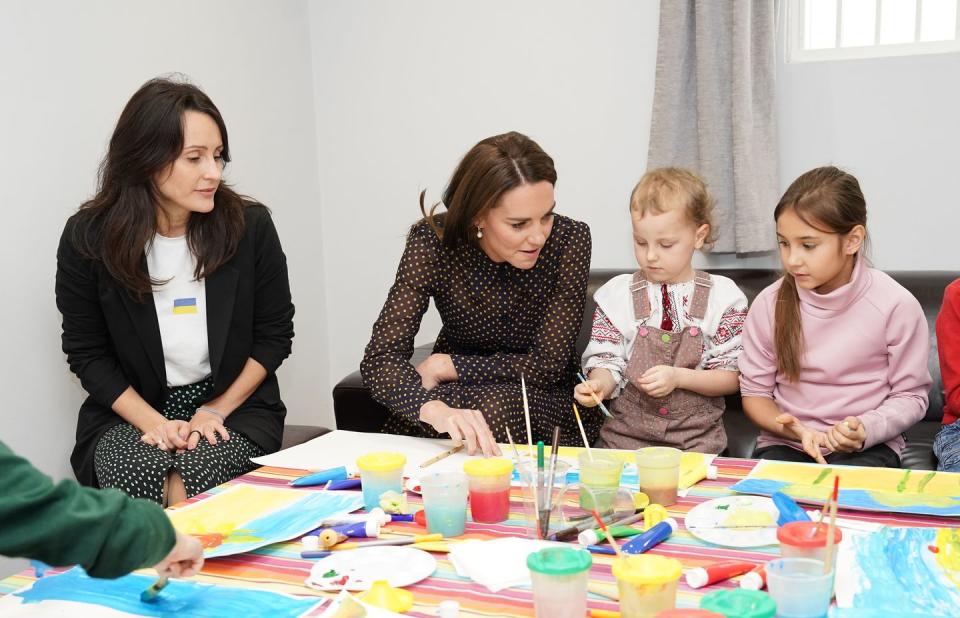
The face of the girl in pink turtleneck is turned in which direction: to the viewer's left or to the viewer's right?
to the viewer's left

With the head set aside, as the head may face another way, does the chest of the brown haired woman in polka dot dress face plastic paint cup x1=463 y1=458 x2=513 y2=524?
yes

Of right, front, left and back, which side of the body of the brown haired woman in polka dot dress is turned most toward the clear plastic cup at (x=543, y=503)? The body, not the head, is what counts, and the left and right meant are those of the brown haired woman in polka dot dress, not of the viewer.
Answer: front

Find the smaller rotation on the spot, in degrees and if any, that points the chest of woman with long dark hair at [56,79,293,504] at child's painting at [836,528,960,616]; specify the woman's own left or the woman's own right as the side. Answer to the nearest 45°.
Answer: approximately 45° to the woman's own left

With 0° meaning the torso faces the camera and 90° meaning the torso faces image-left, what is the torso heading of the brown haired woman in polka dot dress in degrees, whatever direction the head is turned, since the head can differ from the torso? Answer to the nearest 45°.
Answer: approximately 0°

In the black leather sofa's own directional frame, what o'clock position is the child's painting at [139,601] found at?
The child's painting is roughly at 1 o'clock from the black leather sofa.

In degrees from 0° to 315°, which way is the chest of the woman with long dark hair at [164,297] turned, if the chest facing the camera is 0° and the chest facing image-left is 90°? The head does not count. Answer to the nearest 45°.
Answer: approximately 0°

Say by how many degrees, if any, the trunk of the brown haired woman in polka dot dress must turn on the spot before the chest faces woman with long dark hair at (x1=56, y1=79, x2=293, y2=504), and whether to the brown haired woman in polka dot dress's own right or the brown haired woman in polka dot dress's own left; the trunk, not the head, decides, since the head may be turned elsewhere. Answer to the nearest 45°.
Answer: approximately 90° to the brown haired woman in polka dot dress's own right

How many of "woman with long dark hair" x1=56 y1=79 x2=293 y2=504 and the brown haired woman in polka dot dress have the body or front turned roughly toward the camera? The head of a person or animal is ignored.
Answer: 2

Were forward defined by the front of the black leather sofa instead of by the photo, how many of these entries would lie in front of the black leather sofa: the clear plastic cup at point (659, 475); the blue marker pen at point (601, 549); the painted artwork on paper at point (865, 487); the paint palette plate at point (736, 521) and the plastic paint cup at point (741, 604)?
5

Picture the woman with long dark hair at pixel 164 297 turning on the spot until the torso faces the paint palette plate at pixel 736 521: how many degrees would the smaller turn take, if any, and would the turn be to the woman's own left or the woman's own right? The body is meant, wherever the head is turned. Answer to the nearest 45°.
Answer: approximately 45° to the woman's own left

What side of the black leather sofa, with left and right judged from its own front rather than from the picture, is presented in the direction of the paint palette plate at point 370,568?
front
